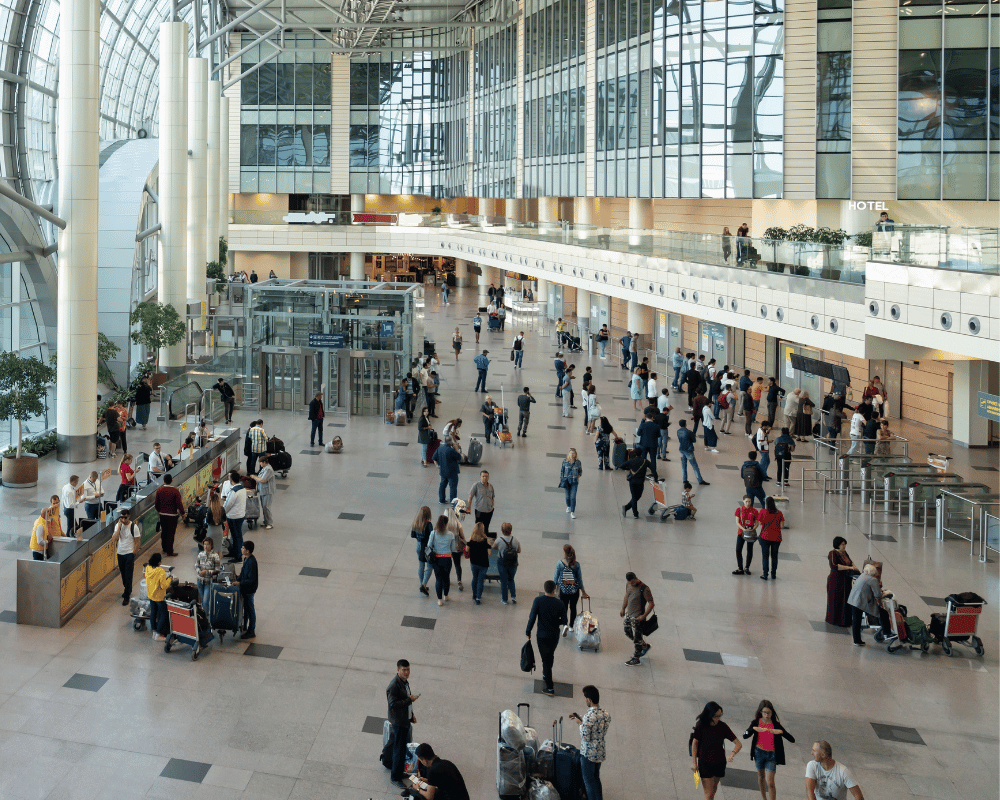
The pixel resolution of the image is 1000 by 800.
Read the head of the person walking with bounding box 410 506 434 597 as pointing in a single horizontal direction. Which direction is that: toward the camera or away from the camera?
away from the camera

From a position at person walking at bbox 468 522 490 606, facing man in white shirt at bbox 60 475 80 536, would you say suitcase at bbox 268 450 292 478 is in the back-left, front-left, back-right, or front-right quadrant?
front-right

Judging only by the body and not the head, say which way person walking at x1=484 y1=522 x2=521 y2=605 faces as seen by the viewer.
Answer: away from the camera

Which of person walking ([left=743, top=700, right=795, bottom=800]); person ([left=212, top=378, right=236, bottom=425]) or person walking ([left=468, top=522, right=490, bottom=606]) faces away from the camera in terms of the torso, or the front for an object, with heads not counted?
person walking ([left=468, top=522, right=490, bottom=606])

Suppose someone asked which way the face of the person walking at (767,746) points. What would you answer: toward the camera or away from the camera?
toward the camera

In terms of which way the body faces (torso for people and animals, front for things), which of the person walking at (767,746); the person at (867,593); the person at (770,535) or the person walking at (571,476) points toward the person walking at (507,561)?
the person walking at (571,476)

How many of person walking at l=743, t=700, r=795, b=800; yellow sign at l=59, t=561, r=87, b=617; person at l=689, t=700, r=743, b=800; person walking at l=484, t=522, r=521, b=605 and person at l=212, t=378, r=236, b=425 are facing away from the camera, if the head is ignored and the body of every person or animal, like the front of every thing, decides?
1

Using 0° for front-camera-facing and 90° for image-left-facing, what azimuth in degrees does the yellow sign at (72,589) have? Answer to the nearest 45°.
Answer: approximately 315°

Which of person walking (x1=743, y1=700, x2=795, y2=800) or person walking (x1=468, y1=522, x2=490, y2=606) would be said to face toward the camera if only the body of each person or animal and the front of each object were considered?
person walking (x1=743, y1=700, x2=795, y2=800)

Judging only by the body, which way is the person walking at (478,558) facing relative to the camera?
away from the camera

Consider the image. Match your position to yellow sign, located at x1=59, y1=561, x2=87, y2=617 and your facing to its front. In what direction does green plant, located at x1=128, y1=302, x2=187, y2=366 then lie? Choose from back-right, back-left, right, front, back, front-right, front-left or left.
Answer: back-left

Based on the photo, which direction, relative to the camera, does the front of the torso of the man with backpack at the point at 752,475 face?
away from the camera

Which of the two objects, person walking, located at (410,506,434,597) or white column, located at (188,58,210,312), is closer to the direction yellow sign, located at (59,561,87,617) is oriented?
the person walking

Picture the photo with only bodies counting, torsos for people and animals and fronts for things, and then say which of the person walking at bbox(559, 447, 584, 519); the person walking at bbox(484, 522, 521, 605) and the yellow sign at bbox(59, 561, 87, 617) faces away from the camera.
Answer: the person walking at bbox(484, 522, 521, 605)
